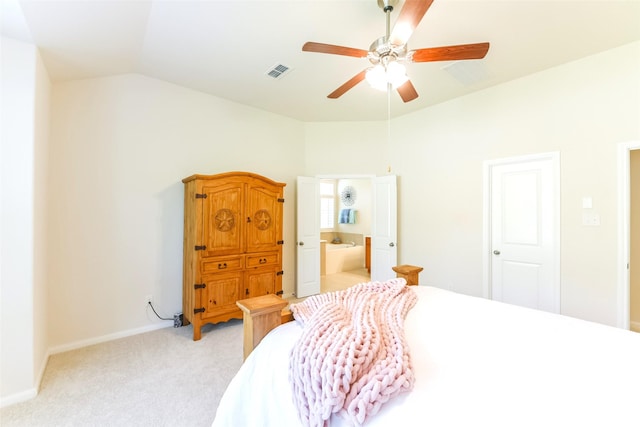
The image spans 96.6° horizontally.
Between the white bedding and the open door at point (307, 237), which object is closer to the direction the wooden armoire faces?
the white bedding

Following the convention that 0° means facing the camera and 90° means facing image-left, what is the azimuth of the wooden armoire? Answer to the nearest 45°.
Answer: approximately 315°

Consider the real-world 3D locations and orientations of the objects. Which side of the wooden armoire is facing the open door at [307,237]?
left

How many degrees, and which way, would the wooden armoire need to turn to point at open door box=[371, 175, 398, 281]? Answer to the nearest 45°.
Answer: approximately 45° to its left

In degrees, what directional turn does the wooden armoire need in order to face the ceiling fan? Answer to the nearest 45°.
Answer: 0° — it already faces it

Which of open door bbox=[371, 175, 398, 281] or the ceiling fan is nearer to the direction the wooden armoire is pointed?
the ceiling fan
